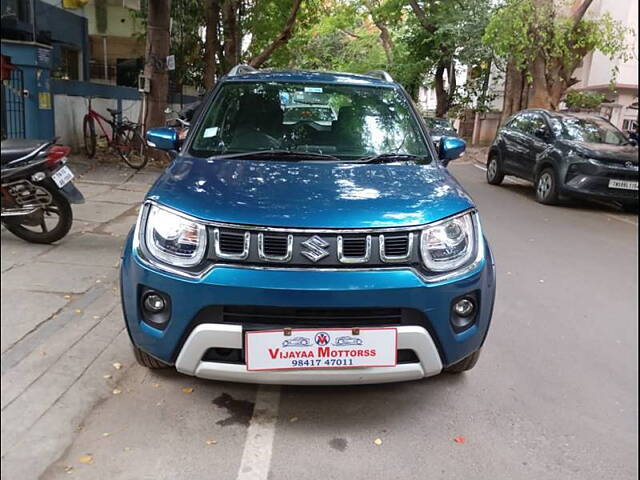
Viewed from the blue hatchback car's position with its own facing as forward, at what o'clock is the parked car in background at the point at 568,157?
The parked car in background is roughly at 7 o'clock from the blue hatchback car.

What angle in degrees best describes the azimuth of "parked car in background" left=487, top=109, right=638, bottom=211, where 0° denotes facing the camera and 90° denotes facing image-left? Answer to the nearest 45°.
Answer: approximately 315°

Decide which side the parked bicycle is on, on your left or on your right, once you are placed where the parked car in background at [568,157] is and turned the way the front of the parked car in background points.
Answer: on your right

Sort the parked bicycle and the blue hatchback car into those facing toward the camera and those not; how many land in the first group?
1

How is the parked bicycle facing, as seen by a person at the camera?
facing away from the viewer and to the left of the viewer

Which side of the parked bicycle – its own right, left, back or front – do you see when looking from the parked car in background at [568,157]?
back

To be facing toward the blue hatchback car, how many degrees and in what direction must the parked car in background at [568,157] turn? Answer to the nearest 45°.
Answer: approximately 45° to its right
